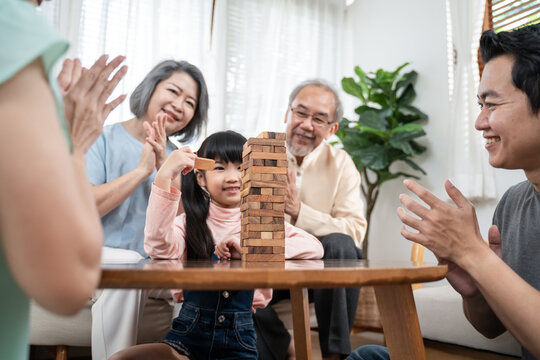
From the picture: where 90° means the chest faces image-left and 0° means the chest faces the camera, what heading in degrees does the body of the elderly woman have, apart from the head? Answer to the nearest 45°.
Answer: approximately 315°

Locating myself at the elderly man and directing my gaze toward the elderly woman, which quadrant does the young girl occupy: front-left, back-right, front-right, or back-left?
front-left

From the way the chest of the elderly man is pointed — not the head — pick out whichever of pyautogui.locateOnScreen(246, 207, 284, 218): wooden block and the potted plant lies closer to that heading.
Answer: the wooden block

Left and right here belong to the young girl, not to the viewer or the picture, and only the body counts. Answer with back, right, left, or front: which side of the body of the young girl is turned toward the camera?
front

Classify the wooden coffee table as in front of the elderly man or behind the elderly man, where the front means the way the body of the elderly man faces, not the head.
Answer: in front

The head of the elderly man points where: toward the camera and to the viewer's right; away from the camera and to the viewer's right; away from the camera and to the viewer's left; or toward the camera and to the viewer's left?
toward the camera and to the viewer's left

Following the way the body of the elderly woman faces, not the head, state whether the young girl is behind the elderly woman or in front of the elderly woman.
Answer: in front

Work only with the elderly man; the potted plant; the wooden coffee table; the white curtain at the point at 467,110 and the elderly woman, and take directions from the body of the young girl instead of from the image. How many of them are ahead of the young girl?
1

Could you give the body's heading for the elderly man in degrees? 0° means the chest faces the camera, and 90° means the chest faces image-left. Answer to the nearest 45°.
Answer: approximately 45°

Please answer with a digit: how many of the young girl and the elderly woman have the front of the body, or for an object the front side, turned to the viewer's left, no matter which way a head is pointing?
0

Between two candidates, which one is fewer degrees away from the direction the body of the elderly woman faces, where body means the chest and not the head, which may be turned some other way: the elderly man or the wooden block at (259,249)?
the wooden block

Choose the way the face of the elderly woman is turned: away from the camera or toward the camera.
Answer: toward the camera

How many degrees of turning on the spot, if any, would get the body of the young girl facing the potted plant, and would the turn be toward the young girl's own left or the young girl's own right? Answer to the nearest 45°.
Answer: approximately 135° to the young girl's own left
